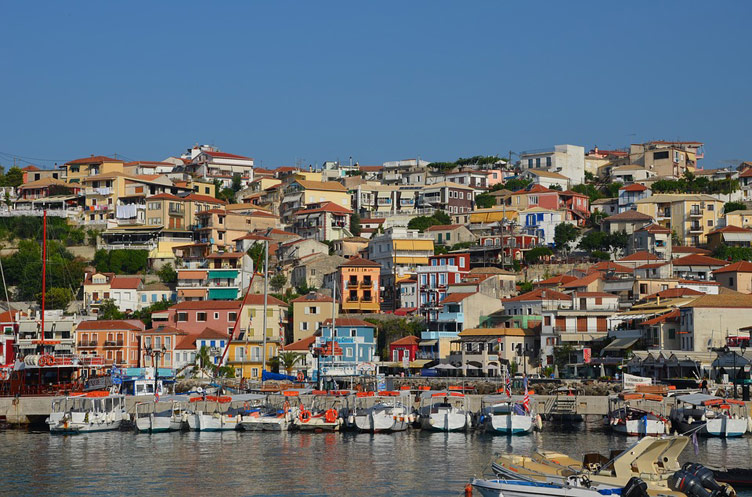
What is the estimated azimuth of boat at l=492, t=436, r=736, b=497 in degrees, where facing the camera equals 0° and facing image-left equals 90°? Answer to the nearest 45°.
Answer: approximately 90°
